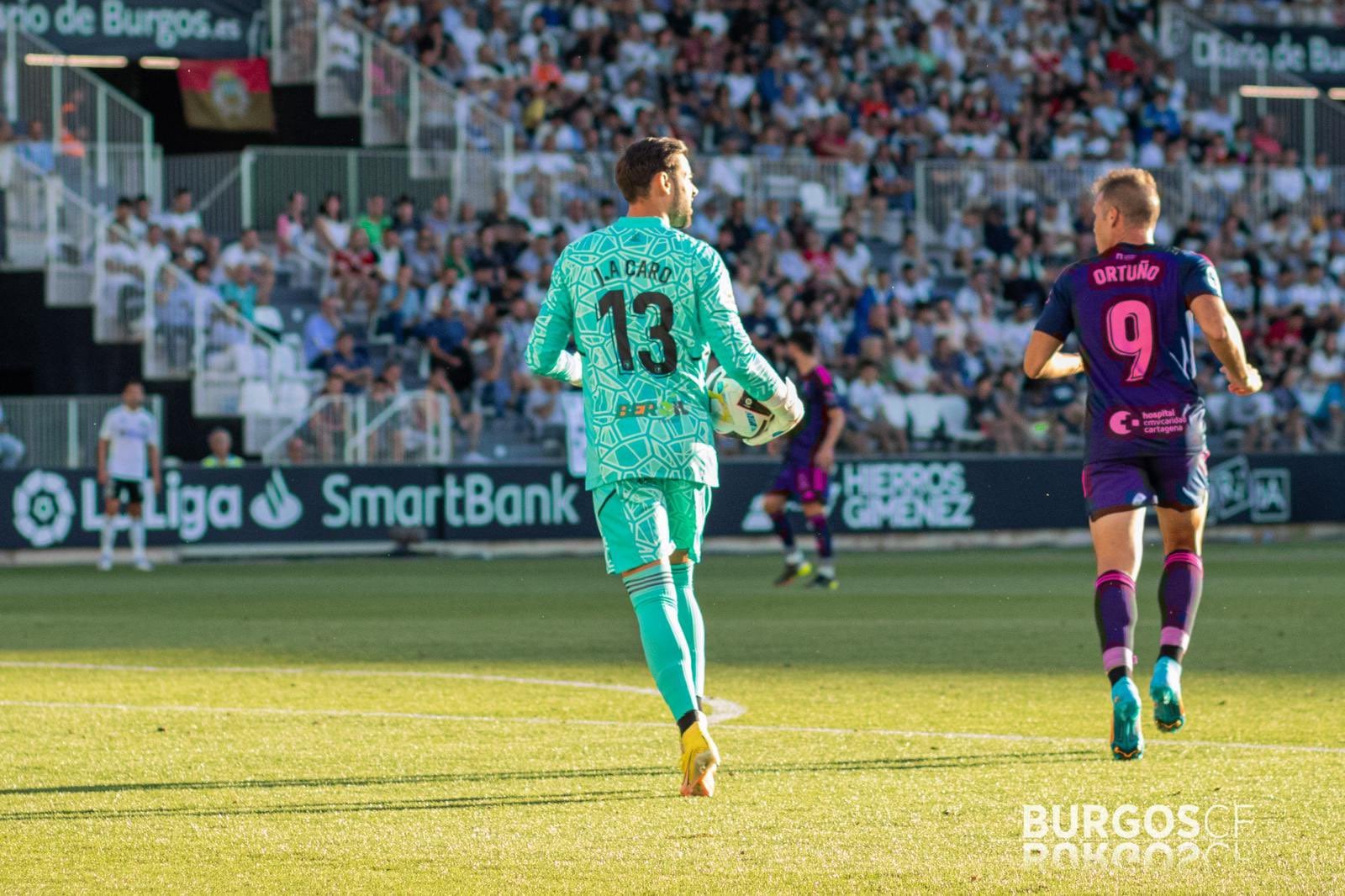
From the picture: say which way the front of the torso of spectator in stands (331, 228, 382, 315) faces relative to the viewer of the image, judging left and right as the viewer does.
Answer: facing the viewer

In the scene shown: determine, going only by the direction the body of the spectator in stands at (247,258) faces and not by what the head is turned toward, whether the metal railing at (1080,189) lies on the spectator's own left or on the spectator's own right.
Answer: on the spectator's own left

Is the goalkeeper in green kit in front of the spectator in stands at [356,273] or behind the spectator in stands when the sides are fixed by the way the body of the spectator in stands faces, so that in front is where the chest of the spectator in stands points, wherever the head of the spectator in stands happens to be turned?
in front

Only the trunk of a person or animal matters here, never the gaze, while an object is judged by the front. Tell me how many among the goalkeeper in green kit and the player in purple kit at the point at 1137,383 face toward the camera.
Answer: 0

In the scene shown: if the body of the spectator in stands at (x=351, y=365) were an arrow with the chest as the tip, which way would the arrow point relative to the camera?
toward the camera

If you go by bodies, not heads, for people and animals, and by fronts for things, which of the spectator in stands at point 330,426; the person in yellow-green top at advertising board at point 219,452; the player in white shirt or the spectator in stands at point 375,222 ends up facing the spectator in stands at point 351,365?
the spectator in stands at point 375,222

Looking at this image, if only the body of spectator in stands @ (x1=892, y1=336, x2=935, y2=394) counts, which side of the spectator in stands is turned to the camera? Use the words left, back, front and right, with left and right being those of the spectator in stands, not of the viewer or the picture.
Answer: front

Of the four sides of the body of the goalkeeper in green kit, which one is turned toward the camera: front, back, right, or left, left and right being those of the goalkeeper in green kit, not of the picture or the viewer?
back

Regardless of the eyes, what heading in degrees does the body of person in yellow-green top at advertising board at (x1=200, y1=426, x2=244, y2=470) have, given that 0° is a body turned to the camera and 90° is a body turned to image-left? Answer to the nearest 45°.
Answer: approximately 0°

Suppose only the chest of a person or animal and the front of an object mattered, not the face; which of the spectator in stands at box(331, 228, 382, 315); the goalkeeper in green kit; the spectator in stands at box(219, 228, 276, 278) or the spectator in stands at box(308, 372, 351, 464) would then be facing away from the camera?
the goalkeeper in green kit

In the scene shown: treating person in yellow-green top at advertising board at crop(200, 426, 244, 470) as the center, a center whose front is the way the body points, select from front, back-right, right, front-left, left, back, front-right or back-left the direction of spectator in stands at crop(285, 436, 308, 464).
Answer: left

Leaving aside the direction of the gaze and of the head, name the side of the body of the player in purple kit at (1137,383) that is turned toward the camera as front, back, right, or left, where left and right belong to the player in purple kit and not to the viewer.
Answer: back

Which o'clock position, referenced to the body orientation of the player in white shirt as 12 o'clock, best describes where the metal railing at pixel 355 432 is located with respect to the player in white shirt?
The metal railing is roughly at 8 o'clock from the player in white shirt.

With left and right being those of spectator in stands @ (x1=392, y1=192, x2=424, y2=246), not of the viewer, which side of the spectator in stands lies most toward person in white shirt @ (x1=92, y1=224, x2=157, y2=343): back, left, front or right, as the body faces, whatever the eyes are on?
right

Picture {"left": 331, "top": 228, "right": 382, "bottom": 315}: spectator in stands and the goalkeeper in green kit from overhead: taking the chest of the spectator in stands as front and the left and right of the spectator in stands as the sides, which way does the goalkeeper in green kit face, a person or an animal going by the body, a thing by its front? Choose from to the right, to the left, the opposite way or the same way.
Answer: the opposite way

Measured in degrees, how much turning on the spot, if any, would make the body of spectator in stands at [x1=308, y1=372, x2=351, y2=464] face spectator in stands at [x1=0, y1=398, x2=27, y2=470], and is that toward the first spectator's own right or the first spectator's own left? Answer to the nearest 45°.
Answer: approximately 90° to the first spectator's own right
